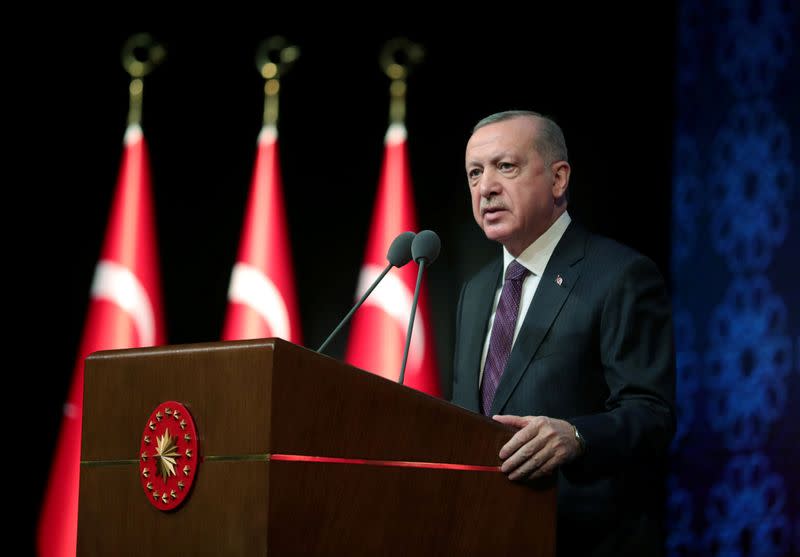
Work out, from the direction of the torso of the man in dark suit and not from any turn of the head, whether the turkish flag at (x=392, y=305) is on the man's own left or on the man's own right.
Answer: on the man's own right

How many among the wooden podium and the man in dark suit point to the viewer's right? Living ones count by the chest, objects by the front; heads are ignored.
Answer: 0

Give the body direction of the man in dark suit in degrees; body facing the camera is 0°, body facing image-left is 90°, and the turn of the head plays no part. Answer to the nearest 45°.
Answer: approximately 45°

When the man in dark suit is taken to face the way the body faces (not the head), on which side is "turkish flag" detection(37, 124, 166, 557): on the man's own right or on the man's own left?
on the man's own right

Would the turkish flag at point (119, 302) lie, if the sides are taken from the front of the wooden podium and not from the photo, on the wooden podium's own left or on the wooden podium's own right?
on the wooden podium's own right

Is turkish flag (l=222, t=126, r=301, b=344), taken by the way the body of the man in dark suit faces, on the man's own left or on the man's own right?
on the man's own right

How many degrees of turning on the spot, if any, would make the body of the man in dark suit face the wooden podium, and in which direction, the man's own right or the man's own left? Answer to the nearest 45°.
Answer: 0° — they already face it

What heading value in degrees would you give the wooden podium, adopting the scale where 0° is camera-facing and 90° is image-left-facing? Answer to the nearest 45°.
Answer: approximately 45°

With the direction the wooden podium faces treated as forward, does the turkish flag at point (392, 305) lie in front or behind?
behind

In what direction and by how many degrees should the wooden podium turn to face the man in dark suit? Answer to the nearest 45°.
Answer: approximately 180°
